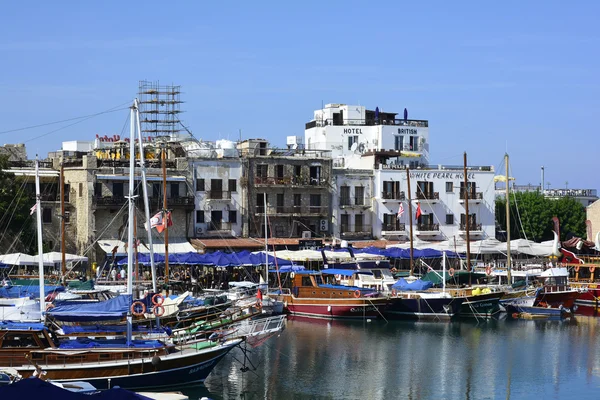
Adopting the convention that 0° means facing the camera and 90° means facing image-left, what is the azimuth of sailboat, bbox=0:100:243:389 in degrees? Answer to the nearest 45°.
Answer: approximately 270°
